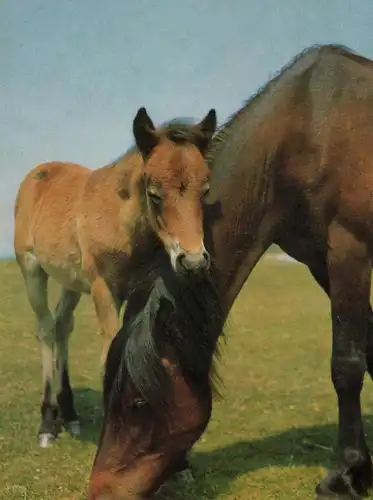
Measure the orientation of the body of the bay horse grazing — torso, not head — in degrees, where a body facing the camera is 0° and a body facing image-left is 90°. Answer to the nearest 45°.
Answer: approximately 90°

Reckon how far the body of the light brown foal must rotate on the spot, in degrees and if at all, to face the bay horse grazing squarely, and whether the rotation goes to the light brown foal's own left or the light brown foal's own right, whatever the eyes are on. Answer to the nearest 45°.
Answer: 0° — it already faces it

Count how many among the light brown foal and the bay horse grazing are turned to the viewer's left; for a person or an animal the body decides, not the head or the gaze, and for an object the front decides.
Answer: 1

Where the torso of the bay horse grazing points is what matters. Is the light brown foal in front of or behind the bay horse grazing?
in front

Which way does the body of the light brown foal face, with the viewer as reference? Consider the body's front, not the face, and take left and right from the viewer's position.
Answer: facing the viewer and to the right of the viewer
